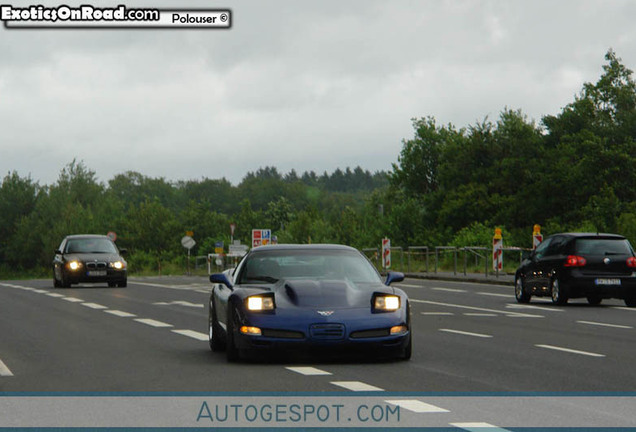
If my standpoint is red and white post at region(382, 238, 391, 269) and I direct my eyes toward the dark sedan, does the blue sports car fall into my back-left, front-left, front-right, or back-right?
front-left

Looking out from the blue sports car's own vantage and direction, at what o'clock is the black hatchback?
The black hatchback is roughly at 7 o'clock from the blue sports car.

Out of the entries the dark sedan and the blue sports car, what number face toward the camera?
2

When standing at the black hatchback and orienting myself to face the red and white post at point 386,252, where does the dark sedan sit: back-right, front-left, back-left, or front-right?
front-left

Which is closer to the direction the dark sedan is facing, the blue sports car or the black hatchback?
the blue sports car

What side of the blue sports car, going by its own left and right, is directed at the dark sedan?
back

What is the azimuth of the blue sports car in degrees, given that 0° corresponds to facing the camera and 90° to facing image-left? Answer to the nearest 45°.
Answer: approximately 0°

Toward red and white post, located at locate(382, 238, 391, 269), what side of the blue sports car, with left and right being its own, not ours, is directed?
back

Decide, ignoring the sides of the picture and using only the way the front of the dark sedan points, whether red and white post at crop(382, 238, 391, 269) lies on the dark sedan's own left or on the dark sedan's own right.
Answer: on the dark sedan's own left

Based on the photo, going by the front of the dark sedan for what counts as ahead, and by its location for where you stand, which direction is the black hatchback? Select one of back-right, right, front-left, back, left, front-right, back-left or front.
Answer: front-left

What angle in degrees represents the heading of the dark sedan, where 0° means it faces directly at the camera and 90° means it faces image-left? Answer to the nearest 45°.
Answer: approximately 0°

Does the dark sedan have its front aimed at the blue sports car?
yes

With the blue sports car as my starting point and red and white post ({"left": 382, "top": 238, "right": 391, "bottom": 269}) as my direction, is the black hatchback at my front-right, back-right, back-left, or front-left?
front-right

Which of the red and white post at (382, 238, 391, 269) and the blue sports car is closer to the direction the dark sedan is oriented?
the blue sports car

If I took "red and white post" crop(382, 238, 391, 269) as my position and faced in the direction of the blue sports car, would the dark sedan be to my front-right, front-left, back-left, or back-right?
front-right

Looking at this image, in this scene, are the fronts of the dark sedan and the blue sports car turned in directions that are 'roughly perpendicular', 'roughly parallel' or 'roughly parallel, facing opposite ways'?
roughly parallel
